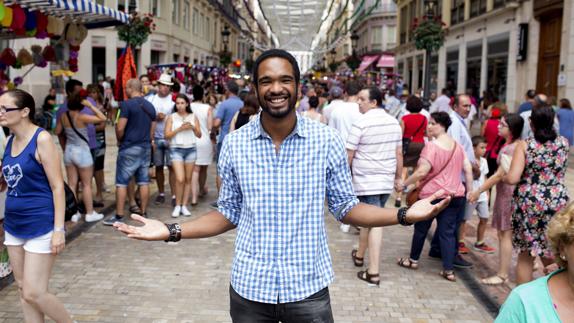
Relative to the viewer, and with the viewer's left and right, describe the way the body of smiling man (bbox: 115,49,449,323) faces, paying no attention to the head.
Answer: facing the viewer

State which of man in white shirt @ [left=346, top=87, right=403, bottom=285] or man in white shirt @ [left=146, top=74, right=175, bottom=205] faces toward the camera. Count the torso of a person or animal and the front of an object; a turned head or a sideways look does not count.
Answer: man in white shirt @ [left=146, top=74, right=175, bottom=205]

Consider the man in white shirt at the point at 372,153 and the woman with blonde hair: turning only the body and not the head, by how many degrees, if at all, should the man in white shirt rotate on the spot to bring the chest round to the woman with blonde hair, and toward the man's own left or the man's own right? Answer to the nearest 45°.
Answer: approximately 135° to the man's own left

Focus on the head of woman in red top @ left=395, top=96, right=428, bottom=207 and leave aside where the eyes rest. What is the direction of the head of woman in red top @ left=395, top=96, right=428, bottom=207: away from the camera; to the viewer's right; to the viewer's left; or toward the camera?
away from the camera

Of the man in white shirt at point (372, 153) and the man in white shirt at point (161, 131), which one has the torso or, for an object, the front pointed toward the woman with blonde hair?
the man in white shirt at point (161, 131)

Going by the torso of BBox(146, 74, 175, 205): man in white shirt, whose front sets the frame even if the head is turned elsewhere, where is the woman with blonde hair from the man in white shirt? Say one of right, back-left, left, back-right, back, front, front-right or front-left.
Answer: front

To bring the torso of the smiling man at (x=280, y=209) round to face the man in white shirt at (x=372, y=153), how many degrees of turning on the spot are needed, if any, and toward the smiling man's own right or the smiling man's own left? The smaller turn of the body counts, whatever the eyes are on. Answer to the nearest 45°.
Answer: approximately 180°

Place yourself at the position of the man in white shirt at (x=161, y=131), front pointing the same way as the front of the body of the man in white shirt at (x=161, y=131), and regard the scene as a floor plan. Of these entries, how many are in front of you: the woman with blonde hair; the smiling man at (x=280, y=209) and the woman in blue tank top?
3

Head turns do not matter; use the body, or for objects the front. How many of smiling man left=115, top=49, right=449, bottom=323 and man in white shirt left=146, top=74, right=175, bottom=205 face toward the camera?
2

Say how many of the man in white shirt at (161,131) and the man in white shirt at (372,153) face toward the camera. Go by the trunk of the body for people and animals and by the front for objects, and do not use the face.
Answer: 1

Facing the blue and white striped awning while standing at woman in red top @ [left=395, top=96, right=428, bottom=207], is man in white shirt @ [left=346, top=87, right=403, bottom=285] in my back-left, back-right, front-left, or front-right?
front-left

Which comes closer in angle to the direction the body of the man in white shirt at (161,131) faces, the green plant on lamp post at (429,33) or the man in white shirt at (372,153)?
the man in white shirt

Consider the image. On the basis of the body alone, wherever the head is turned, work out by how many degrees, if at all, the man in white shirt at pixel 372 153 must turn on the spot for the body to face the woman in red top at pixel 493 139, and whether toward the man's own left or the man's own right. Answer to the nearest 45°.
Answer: approximately 90° to the man's own right

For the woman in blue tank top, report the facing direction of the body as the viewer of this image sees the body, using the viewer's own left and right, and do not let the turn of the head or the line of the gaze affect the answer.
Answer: facing the viewer and to the left of the viewer
